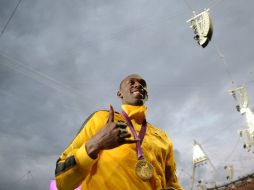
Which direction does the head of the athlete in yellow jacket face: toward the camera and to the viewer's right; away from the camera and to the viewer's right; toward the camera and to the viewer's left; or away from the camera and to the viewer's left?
toward the camera and to the viewer's right

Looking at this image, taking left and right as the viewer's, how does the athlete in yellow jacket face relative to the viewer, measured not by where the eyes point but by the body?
facing the viewer and to the right of the viewer

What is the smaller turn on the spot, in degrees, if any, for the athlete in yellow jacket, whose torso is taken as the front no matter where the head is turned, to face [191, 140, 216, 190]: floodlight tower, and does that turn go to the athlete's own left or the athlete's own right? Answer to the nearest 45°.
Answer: approximately 135° to the athlete's own left
